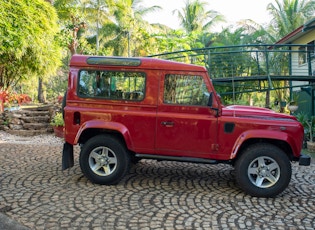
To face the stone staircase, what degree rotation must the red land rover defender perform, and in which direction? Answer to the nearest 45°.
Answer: approximately 135° to its left

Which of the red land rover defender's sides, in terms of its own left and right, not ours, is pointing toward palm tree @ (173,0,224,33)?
left

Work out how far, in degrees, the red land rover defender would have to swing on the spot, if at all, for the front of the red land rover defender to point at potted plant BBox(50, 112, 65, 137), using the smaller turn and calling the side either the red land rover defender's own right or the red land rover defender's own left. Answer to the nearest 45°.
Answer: approximately 135° to the red land rover defender's own left

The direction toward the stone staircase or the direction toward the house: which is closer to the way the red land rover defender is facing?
the house

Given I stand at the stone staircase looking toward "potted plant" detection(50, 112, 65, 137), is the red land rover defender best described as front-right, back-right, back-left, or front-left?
front-right

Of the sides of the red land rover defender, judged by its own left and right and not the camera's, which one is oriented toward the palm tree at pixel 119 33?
left

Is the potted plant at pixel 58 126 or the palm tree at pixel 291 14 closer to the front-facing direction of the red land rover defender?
the palm tree

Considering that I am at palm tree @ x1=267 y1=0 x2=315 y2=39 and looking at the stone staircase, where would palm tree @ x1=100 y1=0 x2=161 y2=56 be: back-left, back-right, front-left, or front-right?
front-right

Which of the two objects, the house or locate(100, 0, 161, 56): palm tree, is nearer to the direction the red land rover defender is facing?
the house

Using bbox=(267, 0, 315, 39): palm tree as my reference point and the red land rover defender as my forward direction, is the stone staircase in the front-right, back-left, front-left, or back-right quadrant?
front-right

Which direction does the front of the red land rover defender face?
to the viewer's right
